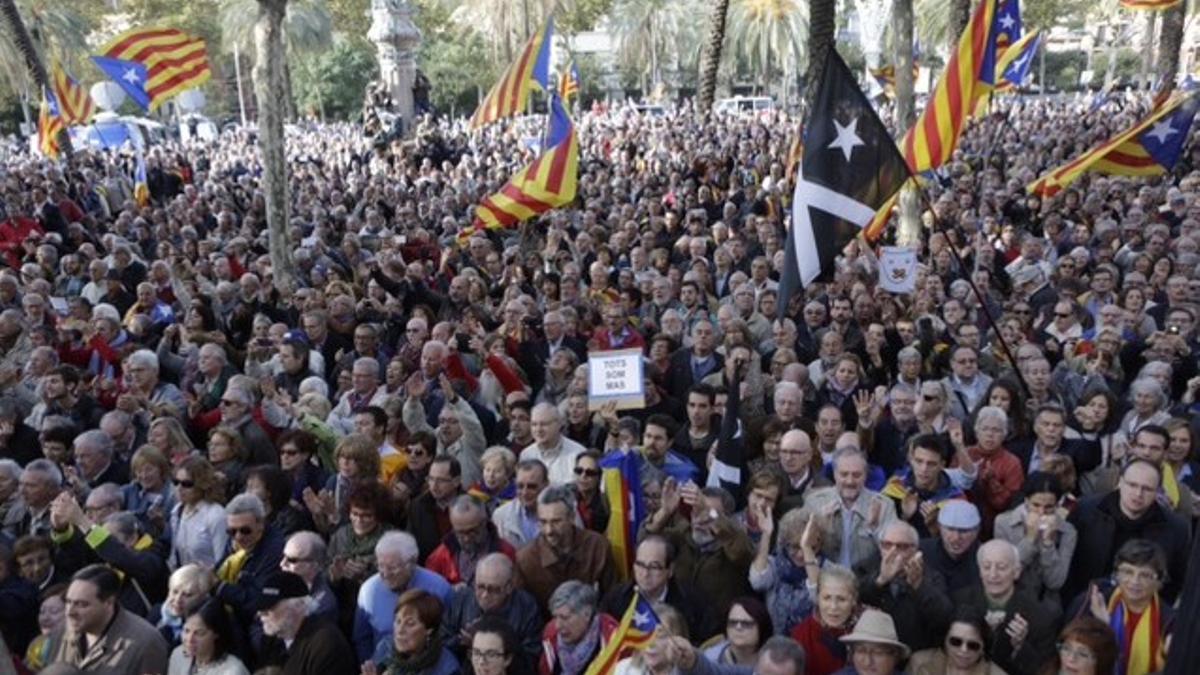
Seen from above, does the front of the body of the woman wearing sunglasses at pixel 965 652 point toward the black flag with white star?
no

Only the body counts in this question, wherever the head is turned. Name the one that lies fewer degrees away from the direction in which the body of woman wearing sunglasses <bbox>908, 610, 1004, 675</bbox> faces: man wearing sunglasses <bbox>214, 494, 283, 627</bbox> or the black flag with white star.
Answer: the man wearing sunglasses

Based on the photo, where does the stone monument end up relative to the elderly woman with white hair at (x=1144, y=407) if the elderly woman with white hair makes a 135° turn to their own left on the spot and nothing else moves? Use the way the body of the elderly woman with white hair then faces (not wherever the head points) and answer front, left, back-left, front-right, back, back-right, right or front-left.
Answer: back-left

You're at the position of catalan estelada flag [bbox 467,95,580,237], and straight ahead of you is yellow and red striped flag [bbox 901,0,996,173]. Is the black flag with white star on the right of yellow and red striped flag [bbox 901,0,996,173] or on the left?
right

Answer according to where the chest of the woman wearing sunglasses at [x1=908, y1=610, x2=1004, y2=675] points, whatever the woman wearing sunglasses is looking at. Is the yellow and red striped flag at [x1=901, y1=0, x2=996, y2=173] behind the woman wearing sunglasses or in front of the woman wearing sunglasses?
behind

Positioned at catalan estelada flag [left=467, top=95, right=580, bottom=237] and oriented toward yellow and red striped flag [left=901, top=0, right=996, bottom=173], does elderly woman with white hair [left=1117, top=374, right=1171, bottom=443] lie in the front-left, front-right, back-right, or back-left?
front-right

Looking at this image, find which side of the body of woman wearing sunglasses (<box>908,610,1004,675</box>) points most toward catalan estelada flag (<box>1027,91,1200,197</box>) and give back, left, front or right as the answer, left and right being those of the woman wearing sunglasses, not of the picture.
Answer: back

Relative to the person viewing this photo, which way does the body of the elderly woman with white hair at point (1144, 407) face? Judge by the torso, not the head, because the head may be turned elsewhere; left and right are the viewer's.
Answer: facing the viewer and to the left of the viewer

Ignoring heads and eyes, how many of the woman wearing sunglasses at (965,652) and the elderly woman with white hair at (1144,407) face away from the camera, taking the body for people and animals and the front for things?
0

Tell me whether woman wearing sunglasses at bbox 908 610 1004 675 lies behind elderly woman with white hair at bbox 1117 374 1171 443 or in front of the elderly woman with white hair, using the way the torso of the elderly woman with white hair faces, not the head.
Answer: in front

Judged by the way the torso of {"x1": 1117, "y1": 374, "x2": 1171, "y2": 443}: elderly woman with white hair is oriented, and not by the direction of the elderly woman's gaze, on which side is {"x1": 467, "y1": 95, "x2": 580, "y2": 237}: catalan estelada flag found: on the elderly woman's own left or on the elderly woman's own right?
on the elderly woman's own right

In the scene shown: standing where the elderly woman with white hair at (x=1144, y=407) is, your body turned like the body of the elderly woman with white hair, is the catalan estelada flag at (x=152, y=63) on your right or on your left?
on your right

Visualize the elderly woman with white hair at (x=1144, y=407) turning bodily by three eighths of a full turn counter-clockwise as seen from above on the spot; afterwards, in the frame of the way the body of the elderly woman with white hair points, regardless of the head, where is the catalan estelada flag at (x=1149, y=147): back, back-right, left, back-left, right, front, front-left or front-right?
left

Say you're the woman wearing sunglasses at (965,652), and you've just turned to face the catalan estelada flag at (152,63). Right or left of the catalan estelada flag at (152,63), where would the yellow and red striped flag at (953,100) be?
right

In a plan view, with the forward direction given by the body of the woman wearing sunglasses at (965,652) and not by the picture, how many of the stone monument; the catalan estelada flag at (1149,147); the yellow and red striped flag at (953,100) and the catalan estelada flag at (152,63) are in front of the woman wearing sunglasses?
0

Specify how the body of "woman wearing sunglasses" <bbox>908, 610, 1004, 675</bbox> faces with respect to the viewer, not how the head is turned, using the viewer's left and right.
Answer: facing the viewer

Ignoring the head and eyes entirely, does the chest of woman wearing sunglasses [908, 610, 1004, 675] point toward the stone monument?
no
